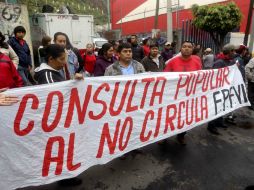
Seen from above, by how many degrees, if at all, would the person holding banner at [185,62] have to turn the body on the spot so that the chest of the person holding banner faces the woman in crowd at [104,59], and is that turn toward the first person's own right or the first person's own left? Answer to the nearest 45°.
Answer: approximately 90° to the first person's own right

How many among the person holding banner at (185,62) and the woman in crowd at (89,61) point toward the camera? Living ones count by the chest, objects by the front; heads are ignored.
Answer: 2

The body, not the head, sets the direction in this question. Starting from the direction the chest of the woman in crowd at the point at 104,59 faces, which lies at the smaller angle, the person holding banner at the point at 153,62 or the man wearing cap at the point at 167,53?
the person holding banner

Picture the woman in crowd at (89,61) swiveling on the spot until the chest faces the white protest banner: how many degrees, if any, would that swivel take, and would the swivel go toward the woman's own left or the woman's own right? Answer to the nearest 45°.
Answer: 0° — they already face it

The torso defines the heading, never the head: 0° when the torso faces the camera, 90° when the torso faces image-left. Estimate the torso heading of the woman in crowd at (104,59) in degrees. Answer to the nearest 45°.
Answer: approximately 315°

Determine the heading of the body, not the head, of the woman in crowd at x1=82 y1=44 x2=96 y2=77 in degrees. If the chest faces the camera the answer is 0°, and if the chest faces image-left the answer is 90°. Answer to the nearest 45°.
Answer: approximately 0°

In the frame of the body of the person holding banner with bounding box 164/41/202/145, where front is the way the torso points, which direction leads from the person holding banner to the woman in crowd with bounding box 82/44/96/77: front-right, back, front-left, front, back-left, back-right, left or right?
back-right

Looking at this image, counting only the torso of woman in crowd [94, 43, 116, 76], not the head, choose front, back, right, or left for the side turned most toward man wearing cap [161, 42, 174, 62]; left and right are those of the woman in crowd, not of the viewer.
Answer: left
